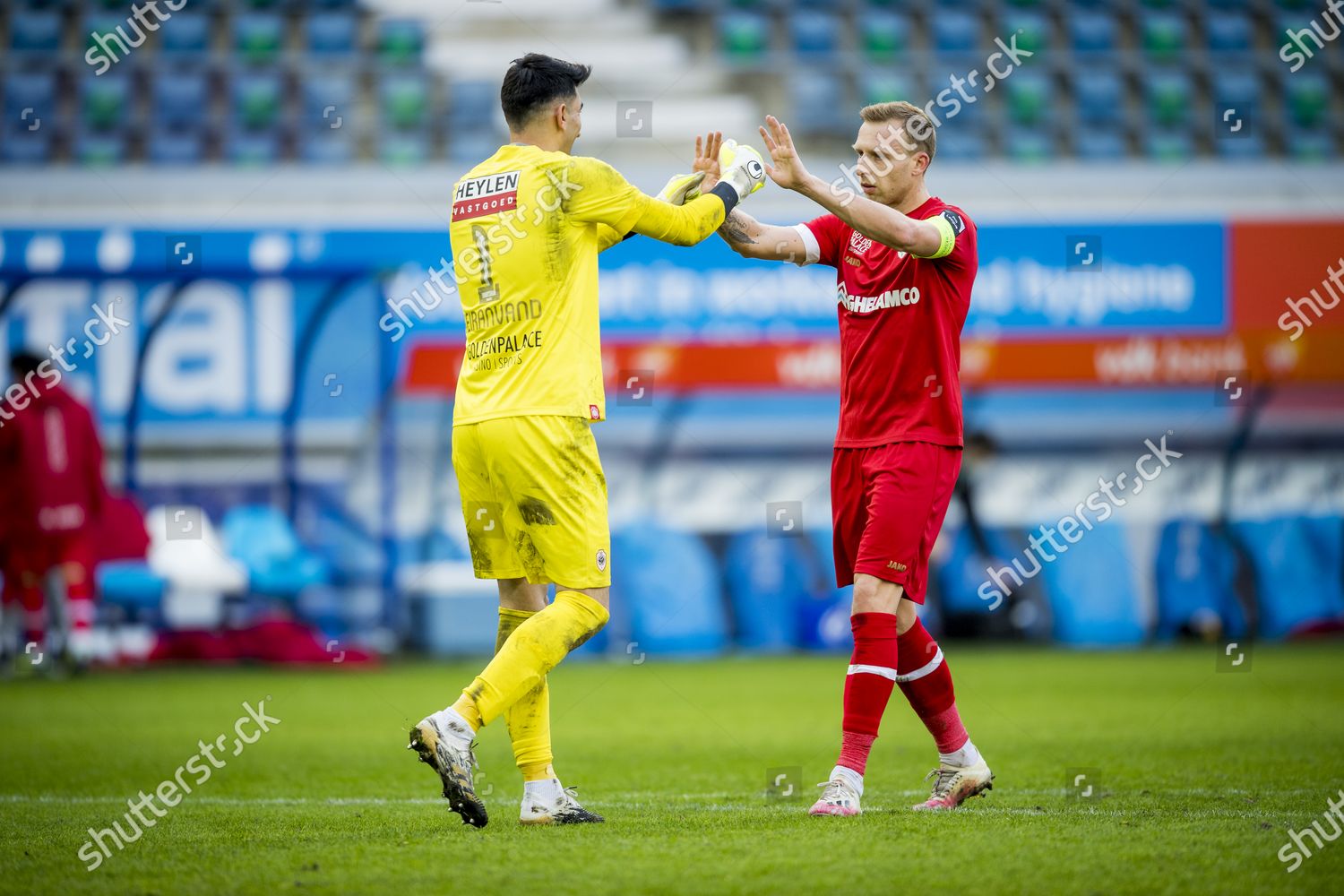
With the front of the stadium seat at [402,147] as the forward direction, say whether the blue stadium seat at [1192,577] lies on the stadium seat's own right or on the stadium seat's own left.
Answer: on the stadium seat's own left

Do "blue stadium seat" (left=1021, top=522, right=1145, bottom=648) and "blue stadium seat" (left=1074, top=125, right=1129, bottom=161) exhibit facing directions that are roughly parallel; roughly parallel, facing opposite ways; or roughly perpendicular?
roughly parallel

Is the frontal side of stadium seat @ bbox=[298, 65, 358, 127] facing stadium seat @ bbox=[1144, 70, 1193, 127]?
no

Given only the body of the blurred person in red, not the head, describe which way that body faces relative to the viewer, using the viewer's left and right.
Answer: facing away from the viewer

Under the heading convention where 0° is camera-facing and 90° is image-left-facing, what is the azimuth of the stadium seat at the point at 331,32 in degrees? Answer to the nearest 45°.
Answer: approximately 0°

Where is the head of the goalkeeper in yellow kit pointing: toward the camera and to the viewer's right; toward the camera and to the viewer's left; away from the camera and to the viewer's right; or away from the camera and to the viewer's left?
away from the camera and to the viewer's right

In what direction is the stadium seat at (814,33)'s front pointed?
toward the camera

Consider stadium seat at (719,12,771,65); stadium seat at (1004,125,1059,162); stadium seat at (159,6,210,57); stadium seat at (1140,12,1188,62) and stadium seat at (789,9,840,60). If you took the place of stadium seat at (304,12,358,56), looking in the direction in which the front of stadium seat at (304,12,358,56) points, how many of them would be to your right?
1

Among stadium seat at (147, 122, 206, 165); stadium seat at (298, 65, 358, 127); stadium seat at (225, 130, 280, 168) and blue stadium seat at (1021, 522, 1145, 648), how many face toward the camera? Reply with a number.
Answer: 4

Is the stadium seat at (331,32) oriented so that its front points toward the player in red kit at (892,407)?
yes

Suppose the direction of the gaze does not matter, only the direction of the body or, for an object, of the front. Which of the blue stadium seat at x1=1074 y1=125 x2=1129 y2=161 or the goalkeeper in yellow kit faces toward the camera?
the blue stadium seat

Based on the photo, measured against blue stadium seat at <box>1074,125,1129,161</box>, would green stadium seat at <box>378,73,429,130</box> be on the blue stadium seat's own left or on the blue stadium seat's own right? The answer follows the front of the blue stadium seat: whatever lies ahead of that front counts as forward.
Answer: on the blue stadium seat's own right

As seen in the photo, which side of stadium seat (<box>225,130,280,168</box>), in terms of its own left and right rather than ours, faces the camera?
front

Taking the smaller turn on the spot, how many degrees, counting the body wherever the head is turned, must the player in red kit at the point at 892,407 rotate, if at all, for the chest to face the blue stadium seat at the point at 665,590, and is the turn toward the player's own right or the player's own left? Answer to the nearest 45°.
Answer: approximately 135° to the player's own right

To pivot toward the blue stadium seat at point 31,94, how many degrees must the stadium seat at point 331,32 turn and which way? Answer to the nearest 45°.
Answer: approximately 90° to its right

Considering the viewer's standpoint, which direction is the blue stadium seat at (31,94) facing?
facing the viewer

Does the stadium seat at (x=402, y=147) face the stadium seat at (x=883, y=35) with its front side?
no

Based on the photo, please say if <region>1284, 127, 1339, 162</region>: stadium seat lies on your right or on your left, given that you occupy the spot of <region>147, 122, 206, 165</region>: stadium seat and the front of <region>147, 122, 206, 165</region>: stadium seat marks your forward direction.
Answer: on your left
